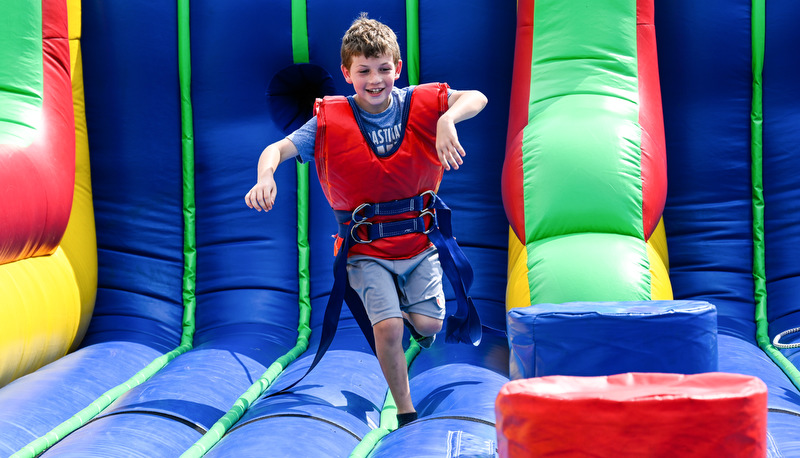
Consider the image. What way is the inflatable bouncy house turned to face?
toward the camera

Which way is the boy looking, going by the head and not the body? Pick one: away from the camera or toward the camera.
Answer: toward the camera

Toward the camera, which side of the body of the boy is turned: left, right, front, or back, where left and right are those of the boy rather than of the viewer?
front
